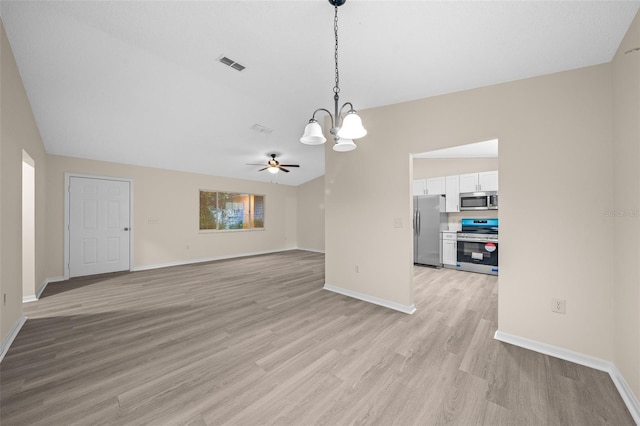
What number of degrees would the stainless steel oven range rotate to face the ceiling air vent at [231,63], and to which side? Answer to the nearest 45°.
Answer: approximately 45° to its right

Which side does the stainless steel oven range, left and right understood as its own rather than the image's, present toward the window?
right

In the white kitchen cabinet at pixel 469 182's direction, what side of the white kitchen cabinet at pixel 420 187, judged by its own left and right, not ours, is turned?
left

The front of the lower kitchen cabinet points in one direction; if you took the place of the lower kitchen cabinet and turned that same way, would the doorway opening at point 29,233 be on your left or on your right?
on your right

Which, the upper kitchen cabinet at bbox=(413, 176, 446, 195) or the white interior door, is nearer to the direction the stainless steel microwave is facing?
the white interior door

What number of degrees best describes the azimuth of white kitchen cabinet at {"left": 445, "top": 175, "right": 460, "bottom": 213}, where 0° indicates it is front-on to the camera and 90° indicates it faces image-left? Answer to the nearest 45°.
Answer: approximately 0°

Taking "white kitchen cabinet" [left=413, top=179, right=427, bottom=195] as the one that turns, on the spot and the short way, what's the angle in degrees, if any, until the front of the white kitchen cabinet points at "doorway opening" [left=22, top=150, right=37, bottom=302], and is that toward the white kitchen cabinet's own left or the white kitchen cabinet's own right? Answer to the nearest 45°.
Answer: approximately 45° to the white kitchen cabinet's own right

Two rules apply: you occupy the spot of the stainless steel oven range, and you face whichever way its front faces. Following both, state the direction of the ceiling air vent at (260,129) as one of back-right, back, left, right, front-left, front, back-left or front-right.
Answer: front-right
